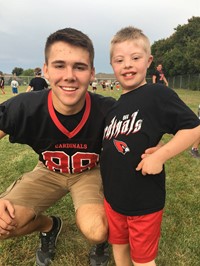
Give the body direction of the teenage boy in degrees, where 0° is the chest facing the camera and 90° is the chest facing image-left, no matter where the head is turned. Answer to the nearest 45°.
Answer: approximately 0°

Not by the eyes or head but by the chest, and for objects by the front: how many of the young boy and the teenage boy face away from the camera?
0

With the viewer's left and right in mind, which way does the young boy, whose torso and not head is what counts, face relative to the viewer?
facing the viewer and to the left of the viewer

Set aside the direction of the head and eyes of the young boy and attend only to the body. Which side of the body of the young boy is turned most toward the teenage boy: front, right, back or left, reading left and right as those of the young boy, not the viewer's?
right

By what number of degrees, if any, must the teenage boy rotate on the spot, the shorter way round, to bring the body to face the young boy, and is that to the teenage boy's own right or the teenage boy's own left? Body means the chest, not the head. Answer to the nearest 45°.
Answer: approximately 45° to the teenage boy's own left
